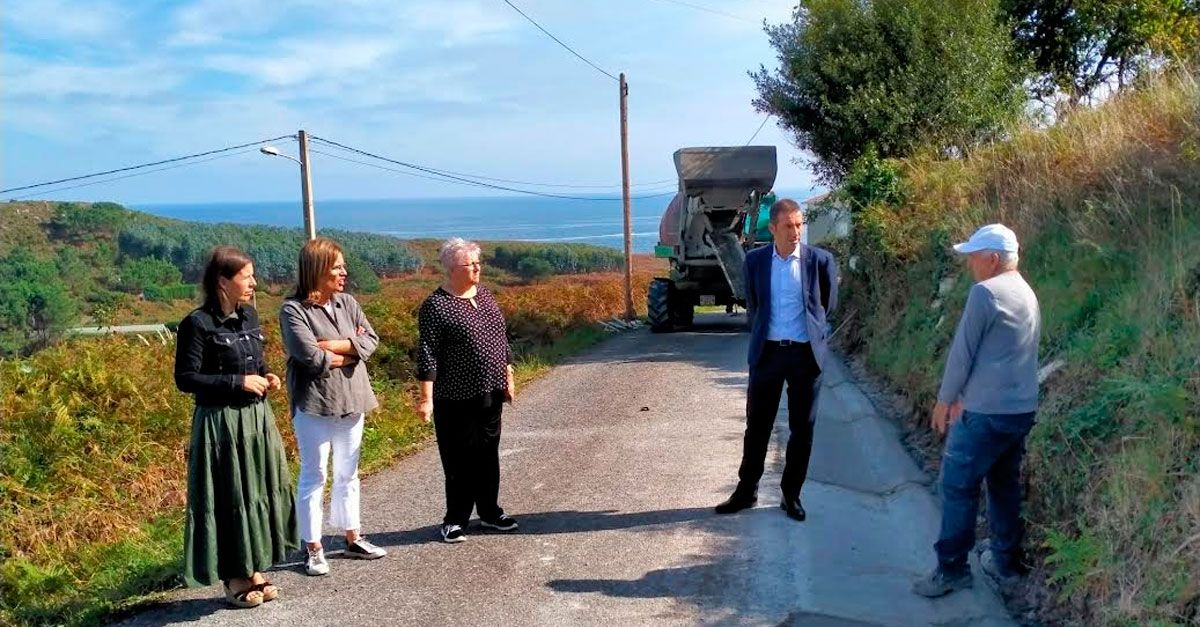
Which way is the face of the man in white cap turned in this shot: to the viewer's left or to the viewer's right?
to the viewer's left

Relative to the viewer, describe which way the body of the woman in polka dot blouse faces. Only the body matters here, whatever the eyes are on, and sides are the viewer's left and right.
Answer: facing the viewer and to the right of the viewer

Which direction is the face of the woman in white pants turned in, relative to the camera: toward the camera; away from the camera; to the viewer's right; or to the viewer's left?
to the viewer's right

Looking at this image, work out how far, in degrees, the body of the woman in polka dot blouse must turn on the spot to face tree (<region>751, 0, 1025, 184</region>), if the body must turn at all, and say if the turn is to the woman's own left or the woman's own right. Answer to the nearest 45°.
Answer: approximately 90° to the woman's own left

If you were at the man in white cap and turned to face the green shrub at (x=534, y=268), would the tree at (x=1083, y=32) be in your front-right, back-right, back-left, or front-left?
front-right

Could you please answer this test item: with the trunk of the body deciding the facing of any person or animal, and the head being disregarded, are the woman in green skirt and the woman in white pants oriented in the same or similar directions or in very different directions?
same or similar directions

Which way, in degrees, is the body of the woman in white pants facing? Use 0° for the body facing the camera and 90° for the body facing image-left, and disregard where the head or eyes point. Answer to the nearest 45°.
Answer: approximately 315°

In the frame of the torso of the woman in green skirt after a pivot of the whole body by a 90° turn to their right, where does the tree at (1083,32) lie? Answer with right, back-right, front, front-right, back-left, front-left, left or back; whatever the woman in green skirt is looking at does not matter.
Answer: back

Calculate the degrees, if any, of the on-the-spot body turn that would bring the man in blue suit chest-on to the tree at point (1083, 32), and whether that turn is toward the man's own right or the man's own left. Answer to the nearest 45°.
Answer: approximately 180°

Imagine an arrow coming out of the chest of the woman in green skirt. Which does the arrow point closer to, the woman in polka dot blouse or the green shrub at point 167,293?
the woman in polka dot blouse

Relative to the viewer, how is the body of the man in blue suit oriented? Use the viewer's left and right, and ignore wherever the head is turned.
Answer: facing the viewer

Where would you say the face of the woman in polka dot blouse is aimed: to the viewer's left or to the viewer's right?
to the viewer's right

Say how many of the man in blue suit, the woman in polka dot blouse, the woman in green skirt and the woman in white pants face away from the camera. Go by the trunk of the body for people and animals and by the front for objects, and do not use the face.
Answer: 0

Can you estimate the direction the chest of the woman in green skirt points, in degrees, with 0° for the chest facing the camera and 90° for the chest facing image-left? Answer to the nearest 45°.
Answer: approximately 315°

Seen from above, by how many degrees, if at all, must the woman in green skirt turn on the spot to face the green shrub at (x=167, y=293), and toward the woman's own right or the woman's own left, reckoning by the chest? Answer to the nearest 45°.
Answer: approximately 135° to the woman's own left

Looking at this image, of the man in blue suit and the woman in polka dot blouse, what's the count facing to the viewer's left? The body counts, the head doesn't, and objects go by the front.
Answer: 0

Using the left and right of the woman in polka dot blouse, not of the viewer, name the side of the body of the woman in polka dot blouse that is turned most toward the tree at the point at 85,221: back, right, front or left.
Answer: back

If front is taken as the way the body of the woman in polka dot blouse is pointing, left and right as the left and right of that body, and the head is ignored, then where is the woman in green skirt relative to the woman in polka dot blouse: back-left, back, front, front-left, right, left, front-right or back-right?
right
